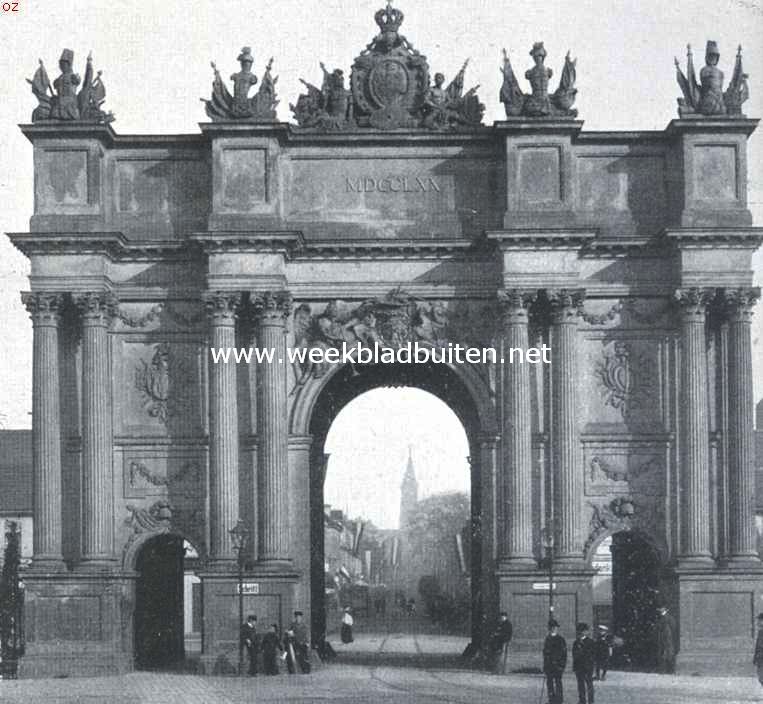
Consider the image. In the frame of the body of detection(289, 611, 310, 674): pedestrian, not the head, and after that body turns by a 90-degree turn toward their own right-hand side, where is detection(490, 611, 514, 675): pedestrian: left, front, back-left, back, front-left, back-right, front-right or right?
back

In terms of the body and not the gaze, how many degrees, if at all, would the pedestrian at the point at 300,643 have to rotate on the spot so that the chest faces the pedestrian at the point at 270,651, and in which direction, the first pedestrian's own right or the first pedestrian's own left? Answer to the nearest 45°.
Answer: approximately 45° to the first pedestrian's own right

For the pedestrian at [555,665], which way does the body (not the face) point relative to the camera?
toward the camera

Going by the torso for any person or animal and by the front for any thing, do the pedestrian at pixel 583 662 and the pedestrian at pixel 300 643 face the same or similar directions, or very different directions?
same or similar directions

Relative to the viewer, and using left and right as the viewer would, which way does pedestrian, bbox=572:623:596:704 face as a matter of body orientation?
facing the viewer

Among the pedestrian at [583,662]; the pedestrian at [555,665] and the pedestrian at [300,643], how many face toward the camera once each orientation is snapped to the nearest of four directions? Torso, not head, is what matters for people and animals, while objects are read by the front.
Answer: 3

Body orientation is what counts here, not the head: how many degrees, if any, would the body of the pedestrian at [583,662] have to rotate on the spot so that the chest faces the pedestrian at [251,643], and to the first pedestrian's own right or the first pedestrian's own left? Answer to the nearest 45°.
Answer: approximately 135° to the first pedestrian's own right

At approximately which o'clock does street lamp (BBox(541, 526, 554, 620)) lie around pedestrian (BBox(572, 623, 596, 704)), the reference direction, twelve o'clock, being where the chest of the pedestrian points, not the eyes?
The street lamp is roughly at 6 o'clock from the pedestrian.

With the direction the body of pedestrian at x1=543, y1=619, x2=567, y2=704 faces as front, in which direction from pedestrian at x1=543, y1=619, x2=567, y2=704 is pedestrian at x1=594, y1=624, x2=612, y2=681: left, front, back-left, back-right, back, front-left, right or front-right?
back

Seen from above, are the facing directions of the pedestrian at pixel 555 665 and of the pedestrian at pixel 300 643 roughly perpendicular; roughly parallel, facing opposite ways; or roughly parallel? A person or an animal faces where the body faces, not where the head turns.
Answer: roughly parallel
